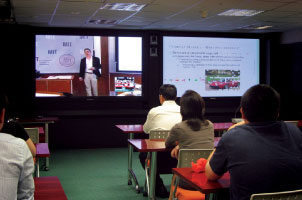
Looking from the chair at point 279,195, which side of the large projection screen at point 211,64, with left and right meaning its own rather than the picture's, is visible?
front

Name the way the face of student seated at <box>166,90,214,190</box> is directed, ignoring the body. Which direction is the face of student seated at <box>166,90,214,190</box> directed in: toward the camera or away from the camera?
away from the camera

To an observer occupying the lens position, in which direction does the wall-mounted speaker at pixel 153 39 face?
facing the viewer

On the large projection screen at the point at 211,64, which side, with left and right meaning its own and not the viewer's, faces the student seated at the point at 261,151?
front

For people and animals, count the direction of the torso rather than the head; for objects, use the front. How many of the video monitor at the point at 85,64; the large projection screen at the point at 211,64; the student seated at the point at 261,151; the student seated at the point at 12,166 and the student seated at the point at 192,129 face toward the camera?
2

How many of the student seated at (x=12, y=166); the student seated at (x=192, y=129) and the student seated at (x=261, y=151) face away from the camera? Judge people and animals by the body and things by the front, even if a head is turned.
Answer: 3

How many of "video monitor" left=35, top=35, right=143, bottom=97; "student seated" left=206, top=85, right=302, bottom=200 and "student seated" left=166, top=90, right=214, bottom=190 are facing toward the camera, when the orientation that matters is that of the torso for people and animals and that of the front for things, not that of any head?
1

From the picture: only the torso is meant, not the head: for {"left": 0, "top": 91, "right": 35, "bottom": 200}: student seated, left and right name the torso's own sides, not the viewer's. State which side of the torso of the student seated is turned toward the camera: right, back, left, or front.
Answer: back

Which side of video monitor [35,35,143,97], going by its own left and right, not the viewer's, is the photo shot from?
front

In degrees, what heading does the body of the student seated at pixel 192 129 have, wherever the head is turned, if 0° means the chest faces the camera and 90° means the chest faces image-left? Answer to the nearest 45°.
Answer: approximately 180°

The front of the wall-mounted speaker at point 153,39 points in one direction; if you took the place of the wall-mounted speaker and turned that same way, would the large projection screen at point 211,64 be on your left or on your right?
on your left

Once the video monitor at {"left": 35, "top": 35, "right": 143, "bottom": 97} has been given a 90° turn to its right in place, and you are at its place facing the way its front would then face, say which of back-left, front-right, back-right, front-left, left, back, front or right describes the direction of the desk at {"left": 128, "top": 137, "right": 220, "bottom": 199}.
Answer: left

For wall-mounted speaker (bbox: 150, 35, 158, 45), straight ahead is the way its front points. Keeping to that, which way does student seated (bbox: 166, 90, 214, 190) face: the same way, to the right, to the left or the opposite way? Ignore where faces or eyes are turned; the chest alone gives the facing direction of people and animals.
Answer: the opposite way

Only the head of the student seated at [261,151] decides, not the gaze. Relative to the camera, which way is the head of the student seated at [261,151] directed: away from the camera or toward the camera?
away from the camera

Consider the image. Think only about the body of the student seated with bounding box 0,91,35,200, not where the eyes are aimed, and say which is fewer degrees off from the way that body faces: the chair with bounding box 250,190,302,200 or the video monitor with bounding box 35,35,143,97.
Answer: the video monitor

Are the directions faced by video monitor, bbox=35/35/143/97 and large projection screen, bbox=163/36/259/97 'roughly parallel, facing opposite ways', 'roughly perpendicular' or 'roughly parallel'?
roughly parallel

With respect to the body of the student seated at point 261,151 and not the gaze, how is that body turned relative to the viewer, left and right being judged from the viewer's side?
facing away from the viewer

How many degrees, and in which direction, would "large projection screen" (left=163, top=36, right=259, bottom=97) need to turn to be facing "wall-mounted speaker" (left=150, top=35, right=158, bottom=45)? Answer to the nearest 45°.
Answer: approximately 45° to its right

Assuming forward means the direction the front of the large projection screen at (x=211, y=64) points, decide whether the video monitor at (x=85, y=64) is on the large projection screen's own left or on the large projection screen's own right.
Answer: on the large projection screen's own right

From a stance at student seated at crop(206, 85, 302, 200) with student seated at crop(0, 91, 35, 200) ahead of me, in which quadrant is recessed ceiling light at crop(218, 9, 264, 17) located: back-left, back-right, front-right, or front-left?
back-right

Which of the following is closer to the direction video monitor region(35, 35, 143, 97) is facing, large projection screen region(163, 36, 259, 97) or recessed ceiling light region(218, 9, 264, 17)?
the recessed ceiling light
